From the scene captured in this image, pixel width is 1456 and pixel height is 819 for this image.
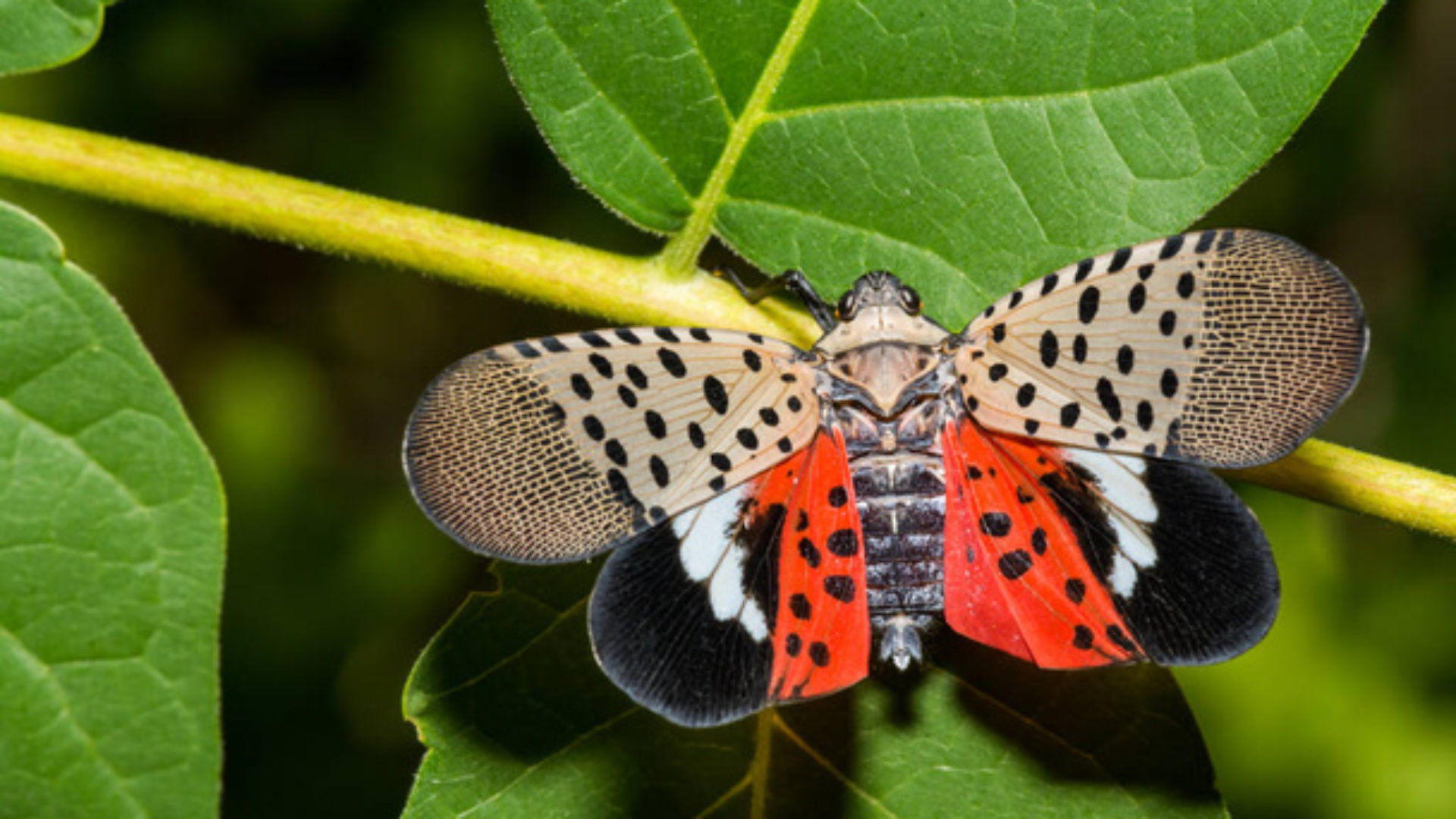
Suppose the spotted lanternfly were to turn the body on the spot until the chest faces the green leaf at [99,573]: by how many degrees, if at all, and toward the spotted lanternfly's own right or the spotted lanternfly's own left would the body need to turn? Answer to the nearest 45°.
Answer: approximately 135° to the spotted lanternfly's own left

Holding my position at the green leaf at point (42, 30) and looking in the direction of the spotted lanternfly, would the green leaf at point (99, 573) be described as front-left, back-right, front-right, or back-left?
front-right

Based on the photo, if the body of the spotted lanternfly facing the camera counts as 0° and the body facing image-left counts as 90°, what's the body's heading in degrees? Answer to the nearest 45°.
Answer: approximately 180°

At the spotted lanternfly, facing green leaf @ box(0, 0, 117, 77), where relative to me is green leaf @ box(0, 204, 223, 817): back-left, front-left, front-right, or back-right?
front-left

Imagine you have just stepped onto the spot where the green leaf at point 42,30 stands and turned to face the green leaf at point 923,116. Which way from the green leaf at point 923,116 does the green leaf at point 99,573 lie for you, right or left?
right

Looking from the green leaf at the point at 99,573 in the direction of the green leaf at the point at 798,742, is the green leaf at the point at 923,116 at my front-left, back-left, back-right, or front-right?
front-left

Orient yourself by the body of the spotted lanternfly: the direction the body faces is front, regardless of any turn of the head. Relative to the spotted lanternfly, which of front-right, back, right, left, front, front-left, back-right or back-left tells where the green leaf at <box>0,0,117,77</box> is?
left
